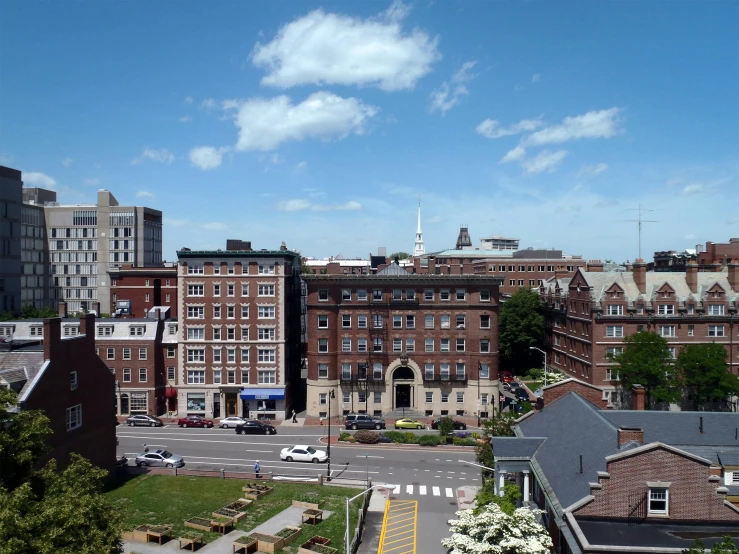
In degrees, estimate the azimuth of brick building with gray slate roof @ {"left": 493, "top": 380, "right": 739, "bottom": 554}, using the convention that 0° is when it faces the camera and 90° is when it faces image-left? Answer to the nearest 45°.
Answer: approximately 90°

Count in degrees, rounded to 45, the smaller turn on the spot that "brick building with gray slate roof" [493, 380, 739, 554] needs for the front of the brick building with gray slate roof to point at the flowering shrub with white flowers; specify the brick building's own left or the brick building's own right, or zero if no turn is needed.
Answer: approximately 45° to the brick building's own left
